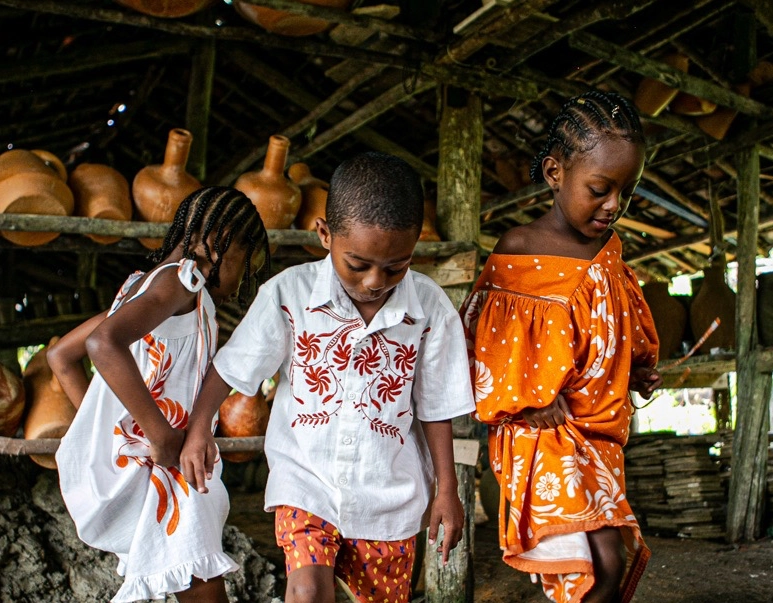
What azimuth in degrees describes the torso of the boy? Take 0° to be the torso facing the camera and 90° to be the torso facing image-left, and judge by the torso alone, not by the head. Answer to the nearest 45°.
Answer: approximately 0°

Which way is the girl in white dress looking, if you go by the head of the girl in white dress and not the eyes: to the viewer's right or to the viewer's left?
to the viewer's right

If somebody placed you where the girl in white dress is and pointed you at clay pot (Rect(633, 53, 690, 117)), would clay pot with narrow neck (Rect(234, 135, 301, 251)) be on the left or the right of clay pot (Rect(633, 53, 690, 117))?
left

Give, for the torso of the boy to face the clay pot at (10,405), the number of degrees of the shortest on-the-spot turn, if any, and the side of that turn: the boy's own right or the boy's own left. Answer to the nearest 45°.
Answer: approximately 135° to the boy's own right

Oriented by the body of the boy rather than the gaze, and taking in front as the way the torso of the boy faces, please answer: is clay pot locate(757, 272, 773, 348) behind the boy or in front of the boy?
behind

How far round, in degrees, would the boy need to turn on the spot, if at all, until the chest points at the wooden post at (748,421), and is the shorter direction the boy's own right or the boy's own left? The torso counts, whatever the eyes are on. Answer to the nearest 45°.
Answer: approximately 135° to the boy's own left

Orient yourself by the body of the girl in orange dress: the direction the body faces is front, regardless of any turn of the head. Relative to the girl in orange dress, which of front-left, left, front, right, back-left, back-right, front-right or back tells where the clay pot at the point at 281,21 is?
back

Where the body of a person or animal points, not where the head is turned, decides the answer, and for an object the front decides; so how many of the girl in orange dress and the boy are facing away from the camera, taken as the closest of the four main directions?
0
